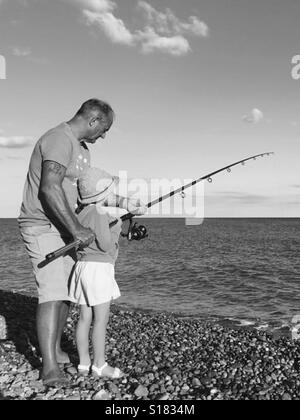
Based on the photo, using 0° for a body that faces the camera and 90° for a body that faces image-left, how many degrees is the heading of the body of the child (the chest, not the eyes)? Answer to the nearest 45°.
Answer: approximately 270°

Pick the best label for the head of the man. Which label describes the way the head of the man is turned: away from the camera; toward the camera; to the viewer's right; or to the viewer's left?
to the viewer's right

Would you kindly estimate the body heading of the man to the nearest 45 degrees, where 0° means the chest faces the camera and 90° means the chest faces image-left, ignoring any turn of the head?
approximately 270°
